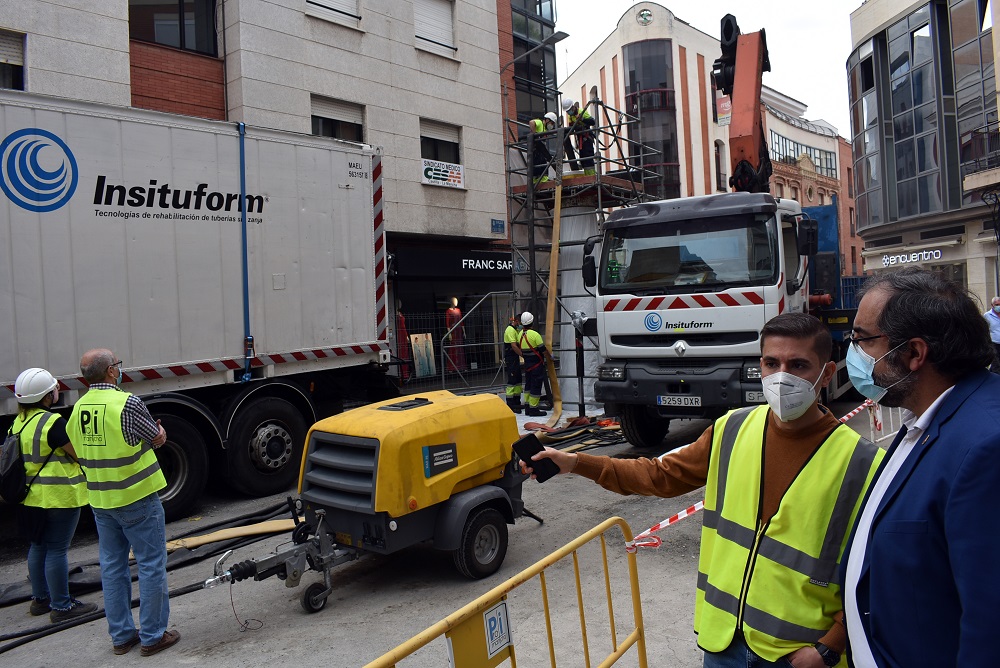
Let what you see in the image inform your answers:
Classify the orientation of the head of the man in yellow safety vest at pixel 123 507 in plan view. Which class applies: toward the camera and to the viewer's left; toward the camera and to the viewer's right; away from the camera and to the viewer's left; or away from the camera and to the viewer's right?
away from the camera and to the viewer's right

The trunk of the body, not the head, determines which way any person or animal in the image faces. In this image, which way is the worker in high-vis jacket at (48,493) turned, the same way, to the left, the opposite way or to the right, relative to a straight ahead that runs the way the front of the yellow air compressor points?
the opposite way

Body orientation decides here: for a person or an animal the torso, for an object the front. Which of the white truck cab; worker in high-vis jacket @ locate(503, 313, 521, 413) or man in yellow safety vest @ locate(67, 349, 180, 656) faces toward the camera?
the white truck cab

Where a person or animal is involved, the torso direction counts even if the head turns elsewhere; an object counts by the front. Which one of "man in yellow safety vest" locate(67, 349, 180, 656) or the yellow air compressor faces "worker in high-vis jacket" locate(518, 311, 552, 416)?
the man in yellow safety vest

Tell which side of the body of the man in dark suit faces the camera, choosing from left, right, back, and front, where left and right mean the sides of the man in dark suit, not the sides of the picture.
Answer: left

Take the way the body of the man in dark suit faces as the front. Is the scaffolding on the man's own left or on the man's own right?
on the man's own right

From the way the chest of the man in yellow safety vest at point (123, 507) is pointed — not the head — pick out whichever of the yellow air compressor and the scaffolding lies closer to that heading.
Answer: the scaffolding

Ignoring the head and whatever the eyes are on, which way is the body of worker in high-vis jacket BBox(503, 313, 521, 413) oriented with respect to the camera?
to the viewer's right

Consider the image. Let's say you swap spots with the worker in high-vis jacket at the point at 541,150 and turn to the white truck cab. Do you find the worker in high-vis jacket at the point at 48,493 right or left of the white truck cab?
right

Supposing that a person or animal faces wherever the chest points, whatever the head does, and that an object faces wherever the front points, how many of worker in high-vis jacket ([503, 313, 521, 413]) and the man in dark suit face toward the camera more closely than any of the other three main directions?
0

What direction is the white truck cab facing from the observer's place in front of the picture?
facing the viewer

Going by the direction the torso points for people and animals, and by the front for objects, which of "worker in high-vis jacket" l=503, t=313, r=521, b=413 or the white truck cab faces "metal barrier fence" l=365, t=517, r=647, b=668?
the white truck cab

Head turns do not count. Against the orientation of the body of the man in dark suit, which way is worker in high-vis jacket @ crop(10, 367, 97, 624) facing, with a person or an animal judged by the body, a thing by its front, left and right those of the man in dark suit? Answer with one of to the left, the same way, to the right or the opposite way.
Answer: to the right

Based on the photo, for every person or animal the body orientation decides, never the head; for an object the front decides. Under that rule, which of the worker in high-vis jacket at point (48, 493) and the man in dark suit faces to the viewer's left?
the man in dark suit

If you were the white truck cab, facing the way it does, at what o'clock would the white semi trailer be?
The white semi trailer is roughly at 2 o'clock from the white truck cab.

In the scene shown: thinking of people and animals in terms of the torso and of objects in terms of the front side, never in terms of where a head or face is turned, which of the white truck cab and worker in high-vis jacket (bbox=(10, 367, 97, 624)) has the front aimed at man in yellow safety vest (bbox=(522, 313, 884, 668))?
the white truck cab

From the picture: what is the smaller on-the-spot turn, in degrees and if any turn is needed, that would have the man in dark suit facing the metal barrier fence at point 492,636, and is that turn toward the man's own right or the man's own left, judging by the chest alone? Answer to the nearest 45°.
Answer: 0° — they already face it

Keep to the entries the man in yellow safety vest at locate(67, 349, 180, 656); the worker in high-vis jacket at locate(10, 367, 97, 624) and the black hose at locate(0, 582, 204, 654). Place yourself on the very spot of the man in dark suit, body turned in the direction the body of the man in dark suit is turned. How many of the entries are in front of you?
3
